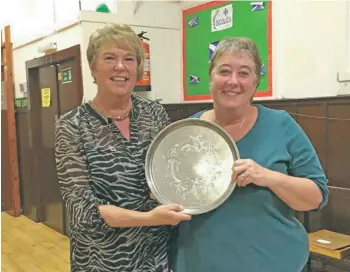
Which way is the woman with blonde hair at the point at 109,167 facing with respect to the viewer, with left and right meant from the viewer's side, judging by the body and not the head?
facing the viewer and to the right of the viewer

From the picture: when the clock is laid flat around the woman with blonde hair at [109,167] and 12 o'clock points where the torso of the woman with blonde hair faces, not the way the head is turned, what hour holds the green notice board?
The green notice board is roughly at 8 o'clock from the woman with blonde hair.

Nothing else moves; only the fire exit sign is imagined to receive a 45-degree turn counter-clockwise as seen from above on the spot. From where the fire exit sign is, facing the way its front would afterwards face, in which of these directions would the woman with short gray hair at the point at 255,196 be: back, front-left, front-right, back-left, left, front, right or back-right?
front

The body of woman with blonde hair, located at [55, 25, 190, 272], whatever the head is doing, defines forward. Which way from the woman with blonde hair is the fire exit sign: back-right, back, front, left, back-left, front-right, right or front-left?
back-left

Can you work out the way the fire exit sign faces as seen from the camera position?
facing the viewer and to the left of the viewer

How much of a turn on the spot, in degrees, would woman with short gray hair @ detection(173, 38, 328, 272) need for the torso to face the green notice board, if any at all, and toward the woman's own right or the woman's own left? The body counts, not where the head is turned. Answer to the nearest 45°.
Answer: approximately 135° to the woman's own right

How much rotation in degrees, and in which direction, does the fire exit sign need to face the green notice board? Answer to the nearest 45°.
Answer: approximately 135° to its left
